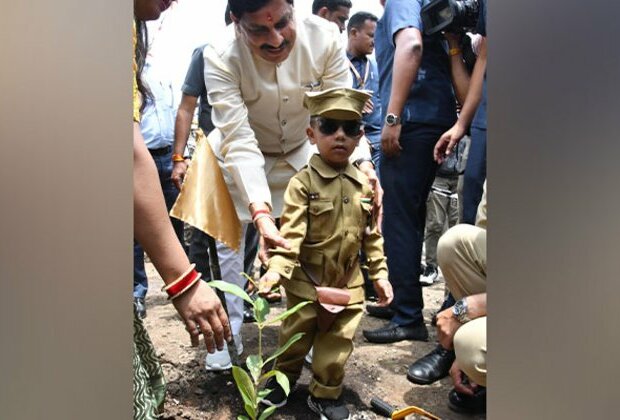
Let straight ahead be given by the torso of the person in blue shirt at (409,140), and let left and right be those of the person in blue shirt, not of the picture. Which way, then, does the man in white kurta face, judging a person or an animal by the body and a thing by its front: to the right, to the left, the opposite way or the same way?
to the left

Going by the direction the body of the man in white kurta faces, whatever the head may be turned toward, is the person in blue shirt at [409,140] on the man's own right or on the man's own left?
on the man's own left

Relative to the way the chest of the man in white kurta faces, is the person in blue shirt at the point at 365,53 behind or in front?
behind

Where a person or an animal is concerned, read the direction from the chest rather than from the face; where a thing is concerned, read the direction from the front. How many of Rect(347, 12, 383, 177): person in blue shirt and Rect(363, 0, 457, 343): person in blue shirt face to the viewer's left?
1

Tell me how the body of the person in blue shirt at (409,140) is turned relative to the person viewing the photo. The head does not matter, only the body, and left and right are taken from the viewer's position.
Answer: facing to the left of the viewer

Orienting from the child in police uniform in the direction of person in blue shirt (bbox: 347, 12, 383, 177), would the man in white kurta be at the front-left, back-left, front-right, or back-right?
front-left

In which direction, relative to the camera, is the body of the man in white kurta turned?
toward the camera

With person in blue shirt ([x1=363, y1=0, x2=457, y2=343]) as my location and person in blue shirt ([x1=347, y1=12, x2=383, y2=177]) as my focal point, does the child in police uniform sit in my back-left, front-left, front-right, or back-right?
back-left

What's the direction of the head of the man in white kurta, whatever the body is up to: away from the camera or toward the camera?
toward the camera

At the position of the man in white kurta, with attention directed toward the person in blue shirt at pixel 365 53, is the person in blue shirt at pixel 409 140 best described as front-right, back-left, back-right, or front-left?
front-right

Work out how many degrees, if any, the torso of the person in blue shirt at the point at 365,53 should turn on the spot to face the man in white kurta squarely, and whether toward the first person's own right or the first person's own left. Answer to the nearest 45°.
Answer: approximately 45° to the first person's own right

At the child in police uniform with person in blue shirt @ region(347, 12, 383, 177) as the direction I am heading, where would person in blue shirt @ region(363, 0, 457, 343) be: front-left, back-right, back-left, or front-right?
front-right

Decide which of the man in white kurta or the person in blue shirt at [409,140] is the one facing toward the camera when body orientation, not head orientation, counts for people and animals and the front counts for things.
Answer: the man in white kurta

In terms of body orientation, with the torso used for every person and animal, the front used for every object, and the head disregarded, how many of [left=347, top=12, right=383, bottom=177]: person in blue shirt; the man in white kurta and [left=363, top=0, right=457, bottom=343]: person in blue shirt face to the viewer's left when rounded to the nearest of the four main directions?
1

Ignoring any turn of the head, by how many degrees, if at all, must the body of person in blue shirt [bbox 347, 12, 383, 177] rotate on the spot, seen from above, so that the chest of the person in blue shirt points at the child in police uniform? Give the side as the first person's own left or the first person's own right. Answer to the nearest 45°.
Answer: approximately 45° to the first person's own right

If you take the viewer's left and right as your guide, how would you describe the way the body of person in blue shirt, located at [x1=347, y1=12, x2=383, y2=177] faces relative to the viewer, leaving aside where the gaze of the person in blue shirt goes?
facing the viewer and to the right of the viewer
